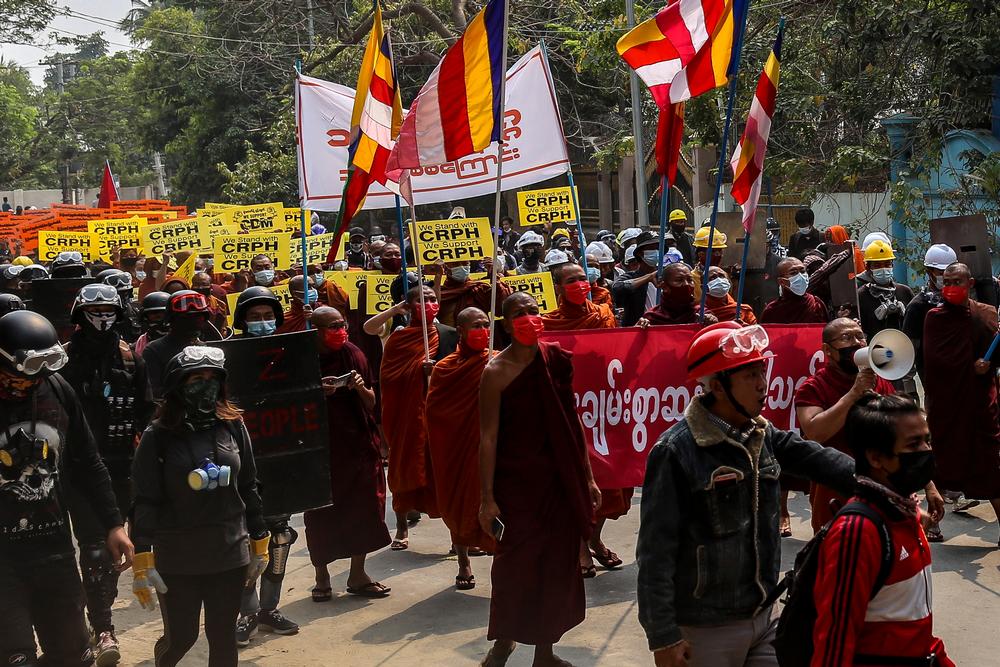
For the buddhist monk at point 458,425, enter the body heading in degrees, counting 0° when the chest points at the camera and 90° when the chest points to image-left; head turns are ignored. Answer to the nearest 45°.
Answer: approximately 315°

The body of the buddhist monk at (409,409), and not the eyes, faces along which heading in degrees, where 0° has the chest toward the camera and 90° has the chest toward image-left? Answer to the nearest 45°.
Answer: approximately 315°

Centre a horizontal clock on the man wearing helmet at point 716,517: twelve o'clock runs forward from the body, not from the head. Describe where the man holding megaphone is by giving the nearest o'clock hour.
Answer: The man holding megaphone is roughly at 8 o'clock from the man wearing helmet.

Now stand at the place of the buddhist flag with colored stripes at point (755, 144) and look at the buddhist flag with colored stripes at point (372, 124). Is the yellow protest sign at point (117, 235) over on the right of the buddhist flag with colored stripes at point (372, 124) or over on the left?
right

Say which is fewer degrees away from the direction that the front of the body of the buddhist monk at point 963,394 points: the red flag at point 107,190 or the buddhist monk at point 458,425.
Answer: the buddhist monk

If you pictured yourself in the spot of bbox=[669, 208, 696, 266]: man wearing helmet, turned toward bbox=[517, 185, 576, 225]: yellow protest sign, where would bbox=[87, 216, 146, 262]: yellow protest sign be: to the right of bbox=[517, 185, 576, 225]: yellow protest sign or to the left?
right

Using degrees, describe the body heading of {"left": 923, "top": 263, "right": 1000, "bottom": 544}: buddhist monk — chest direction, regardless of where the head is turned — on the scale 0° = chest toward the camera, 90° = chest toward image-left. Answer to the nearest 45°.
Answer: approximately 0°

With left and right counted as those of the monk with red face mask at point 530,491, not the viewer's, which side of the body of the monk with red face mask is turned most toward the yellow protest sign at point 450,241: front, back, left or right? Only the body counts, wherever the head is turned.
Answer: back

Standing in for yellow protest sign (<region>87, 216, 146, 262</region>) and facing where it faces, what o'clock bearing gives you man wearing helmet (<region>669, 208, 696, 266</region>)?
The man wearing helmet is roughly at 10 o'clock from the yellow protest sign.
